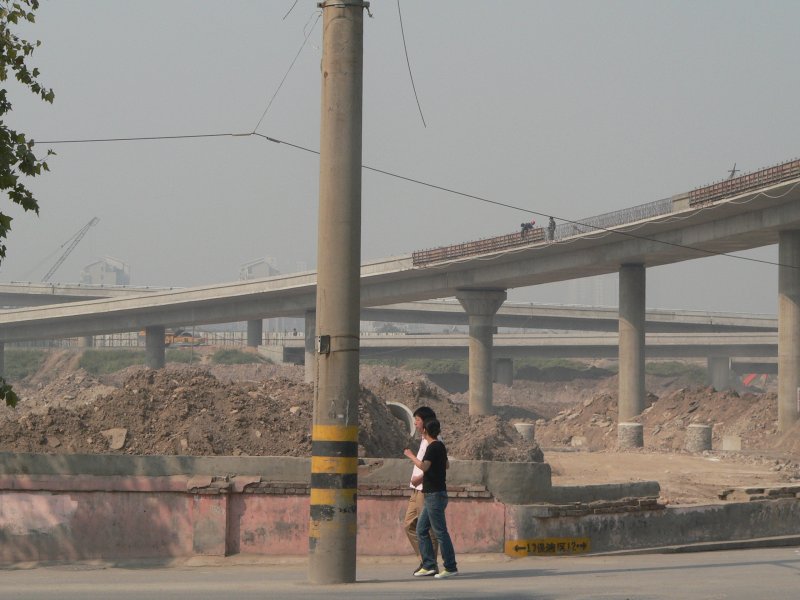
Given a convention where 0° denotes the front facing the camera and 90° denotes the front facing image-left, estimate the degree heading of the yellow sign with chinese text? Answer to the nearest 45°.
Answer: approximately 0°

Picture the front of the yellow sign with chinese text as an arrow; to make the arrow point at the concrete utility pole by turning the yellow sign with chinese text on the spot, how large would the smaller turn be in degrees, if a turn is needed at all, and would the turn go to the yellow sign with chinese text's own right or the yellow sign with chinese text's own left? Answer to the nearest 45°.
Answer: approximately 45° to the yellow sign with chinese text's own right

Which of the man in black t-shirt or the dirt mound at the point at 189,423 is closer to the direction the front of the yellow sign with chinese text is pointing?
the man in black t-shirt

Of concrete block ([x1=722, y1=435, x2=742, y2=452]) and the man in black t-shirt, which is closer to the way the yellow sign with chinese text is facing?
the man in black t-shirt

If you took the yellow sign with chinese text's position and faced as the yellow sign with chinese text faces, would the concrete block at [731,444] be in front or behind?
behind

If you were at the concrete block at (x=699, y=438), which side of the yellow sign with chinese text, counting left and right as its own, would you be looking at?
back

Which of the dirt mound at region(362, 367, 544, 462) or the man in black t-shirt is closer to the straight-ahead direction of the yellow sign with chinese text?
the man in black t-shirt

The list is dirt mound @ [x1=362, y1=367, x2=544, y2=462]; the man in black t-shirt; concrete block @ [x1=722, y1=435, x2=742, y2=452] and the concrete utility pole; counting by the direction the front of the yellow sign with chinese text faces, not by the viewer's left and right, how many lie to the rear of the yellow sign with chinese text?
2

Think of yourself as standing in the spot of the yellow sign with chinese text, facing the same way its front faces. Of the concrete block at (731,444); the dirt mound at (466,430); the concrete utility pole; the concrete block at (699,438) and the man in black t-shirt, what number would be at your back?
3

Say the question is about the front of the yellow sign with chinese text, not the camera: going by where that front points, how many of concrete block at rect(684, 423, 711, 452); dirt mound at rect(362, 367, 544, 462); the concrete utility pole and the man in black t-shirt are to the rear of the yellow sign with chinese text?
2

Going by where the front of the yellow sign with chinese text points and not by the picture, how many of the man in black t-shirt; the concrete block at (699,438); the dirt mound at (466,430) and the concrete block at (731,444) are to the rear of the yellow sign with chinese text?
3

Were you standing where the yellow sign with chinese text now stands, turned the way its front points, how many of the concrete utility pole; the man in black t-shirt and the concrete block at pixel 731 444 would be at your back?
1
